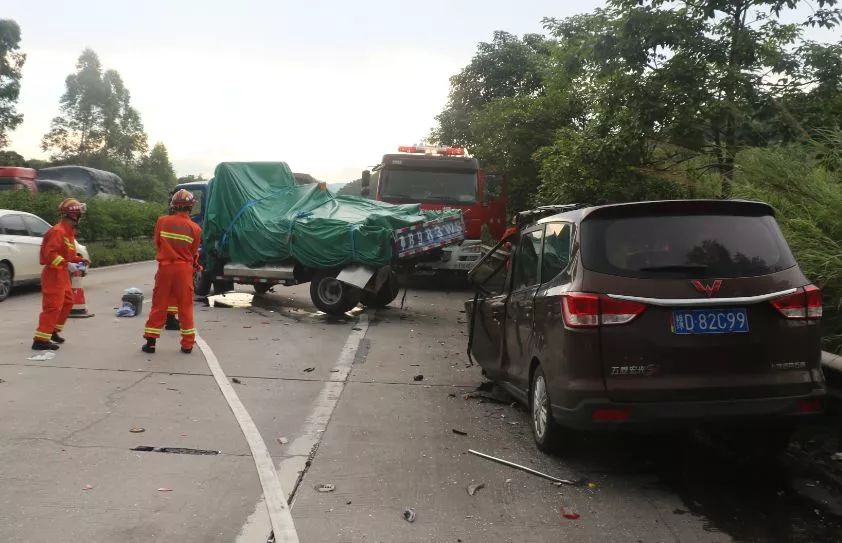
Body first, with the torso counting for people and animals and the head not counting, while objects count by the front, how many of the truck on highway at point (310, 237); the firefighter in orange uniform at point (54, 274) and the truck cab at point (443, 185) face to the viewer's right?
1

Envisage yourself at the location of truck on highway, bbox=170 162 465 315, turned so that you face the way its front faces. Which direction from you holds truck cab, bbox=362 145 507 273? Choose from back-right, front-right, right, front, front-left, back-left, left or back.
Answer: right

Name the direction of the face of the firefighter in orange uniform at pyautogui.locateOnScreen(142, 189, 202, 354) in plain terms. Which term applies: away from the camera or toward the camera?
away from the camera

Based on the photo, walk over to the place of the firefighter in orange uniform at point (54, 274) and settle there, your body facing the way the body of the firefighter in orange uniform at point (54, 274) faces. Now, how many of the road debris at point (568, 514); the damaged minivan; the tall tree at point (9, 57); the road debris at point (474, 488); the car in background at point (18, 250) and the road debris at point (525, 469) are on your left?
2

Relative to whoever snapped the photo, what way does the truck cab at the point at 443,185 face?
facing the viewer

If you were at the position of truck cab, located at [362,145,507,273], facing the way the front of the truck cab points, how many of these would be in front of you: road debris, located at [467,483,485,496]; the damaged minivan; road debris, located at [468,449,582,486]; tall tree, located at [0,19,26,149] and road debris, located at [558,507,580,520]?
4

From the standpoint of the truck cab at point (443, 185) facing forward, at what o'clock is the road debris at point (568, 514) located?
The road debris is roughly at 12 o'clock from the truck cab.

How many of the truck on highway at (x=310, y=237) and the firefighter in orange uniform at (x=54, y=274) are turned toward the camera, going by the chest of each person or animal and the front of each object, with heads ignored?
0

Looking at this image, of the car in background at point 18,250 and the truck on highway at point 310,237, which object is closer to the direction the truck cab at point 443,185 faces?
the truck on highway

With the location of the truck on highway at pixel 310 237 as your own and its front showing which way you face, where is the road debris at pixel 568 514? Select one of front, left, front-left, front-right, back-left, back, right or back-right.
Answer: back-left

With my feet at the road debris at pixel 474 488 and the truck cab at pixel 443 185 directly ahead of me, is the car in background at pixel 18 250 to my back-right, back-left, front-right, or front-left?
front-left

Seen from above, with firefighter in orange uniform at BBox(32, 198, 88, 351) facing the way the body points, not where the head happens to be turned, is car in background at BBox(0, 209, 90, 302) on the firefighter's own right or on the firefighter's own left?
on the firefighter's own left

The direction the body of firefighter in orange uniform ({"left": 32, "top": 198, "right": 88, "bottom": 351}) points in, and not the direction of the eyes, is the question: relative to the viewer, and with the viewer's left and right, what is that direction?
facing to the right of the viewer

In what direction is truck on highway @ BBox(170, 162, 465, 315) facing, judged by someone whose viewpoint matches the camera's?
facing away from the viewer and to the left of the viewer

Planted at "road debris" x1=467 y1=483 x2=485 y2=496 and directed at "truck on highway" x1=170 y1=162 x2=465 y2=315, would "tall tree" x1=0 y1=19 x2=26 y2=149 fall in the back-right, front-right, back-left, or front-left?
front-left

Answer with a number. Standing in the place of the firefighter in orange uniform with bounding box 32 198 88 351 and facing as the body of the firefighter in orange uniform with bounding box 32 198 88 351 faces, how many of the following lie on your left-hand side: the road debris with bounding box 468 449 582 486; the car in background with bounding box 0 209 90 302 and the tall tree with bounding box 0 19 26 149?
2

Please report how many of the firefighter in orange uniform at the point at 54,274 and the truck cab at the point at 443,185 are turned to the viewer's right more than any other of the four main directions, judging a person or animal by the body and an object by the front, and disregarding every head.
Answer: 1
